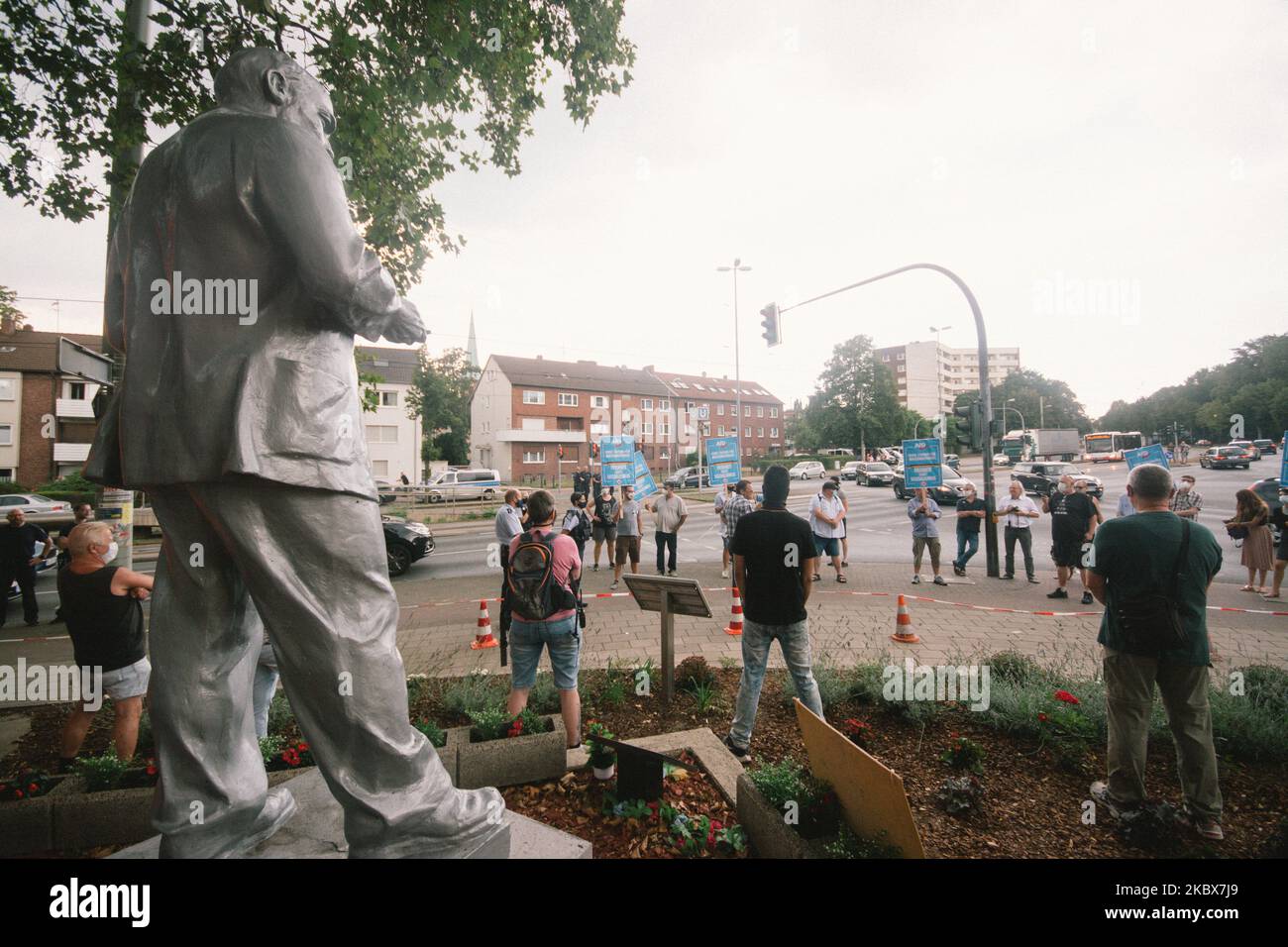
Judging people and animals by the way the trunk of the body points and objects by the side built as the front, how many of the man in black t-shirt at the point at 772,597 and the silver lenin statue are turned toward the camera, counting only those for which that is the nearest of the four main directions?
0

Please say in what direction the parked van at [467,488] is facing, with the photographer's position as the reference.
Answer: facing to the left of the viewer

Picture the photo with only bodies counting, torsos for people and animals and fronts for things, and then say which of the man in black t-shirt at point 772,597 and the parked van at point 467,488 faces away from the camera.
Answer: the man in black t-shirt

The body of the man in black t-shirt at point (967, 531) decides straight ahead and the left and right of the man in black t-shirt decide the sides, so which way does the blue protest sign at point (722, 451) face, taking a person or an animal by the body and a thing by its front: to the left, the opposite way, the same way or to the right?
the same way

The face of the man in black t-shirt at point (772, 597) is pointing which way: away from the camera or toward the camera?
away from the camera

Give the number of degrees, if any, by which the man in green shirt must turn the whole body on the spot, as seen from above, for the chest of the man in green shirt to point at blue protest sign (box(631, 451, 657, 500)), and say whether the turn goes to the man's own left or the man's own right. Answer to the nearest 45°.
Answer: approximately 45° to the man's own left

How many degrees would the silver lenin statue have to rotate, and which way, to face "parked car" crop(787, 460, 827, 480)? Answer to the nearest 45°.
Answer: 0° — it already faces it

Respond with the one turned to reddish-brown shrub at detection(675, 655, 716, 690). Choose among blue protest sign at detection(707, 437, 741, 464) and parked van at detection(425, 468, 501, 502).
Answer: the blue protest sign

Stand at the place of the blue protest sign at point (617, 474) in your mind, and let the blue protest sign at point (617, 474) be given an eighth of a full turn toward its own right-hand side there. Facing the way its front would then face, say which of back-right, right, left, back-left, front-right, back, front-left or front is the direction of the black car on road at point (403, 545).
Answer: front-right

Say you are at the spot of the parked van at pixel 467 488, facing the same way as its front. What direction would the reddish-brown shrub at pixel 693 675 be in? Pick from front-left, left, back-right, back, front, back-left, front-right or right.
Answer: left

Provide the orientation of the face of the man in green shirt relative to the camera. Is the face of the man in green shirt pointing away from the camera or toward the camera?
away from the camera

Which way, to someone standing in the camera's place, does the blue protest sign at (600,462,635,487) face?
facing the viewer

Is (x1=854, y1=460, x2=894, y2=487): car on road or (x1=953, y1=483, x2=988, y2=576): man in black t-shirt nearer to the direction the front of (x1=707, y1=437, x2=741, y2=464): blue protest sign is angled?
the man in black t-shirt

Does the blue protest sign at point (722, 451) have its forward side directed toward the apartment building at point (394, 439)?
no

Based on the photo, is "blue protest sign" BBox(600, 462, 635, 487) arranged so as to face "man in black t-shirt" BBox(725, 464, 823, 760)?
yes
